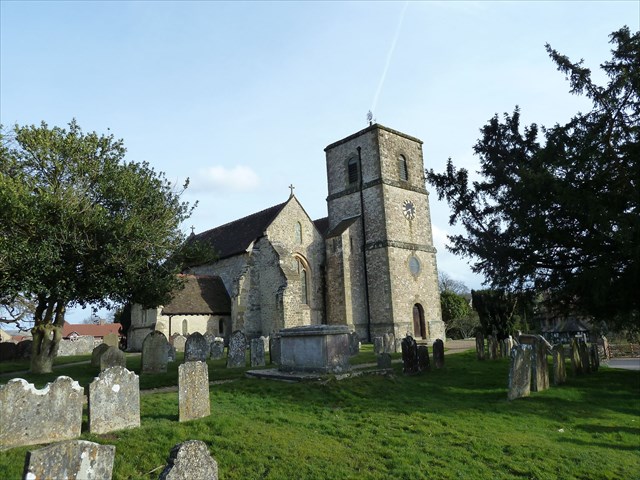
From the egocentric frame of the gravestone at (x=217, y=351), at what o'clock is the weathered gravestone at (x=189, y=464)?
The weathered gravestone is roughly at 12 o'clock from the gravestone.

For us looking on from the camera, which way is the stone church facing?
facing the viewer and to the right of the viewer

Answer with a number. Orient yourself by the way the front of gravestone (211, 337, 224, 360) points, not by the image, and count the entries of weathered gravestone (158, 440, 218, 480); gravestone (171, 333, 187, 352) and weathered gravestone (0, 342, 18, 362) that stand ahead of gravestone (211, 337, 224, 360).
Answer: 1

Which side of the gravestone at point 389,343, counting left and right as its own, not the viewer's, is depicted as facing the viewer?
front

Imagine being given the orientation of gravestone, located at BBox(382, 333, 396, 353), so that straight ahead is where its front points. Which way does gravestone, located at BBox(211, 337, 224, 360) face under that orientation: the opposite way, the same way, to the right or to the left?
the same way

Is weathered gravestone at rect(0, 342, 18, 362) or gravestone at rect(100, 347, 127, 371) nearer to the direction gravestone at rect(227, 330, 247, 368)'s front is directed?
the gravestone

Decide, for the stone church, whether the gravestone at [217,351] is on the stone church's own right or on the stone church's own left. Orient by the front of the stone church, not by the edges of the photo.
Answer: on the stone church's own right

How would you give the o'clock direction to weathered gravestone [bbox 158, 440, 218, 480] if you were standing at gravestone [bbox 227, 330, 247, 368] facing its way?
The weathered gravestone is roughly at 12 o'clock from the gravestone.

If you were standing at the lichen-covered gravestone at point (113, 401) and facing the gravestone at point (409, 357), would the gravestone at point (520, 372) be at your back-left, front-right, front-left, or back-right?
front-right

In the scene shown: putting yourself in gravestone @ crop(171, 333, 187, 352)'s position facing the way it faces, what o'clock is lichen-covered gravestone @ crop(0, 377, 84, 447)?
The lichen-covered gravestone is roughly at 12 o'clock from the gravestone.

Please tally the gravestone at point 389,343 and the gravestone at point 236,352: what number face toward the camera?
2

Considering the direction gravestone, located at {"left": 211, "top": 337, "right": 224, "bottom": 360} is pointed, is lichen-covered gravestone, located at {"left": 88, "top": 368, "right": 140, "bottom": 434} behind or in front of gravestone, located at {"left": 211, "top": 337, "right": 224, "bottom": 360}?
in front

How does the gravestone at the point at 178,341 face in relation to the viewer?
toward the camera

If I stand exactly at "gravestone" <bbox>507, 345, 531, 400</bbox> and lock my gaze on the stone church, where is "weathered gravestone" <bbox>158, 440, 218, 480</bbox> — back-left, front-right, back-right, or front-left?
back-left

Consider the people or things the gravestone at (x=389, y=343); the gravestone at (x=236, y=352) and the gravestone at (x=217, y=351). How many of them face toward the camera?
3

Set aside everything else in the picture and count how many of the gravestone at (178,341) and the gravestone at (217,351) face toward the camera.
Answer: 2

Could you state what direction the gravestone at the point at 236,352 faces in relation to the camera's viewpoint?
facing the viewer
